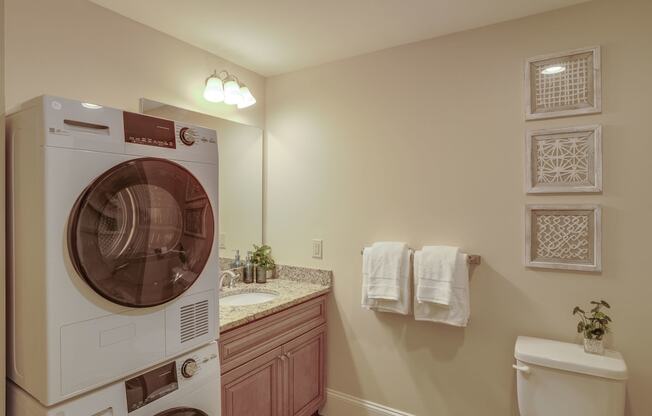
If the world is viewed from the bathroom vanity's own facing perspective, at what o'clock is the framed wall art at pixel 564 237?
The framed wall art is roughly at 11 o'clock from the bathroom vanity.

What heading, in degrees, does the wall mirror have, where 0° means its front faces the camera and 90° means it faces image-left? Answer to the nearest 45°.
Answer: approximately 315°

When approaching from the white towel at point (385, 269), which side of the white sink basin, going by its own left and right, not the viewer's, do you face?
front

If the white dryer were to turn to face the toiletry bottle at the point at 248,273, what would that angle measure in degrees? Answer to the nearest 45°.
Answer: approximately 90° to its left

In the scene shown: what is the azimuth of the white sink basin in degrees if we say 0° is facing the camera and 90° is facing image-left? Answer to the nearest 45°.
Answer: approximately 315°

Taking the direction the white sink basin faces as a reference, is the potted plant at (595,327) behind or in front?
in front

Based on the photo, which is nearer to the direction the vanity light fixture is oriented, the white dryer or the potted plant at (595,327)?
the potted plant

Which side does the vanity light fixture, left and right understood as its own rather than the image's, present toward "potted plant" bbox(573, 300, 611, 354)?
front
